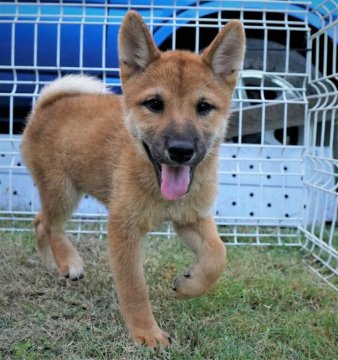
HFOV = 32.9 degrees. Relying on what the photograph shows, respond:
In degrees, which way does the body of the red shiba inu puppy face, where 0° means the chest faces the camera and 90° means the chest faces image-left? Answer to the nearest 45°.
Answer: approximately 315°

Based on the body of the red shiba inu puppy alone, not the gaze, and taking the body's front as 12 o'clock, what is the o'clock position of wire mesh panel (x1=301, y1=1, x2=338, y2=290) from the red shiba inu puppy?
The wire mesh panel is roughly at 9 o'clock from the red shiba inu puppy.

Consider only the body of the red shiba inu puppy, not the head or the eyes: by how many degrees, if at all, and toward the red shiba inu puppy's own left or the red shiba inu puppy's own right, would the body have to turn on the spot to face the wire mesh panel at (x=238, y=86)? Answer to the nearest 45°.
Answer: approximately 135° to the red shiba inu puppy's own left
